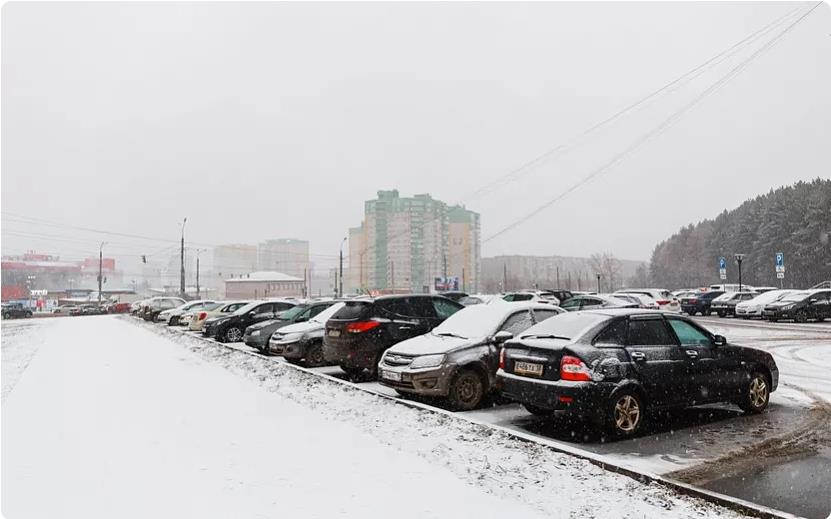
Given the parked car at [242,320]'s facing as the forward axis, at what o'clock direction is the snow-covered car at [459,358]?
The snow-covered car is roughly at 10 o'clock from the parked car.

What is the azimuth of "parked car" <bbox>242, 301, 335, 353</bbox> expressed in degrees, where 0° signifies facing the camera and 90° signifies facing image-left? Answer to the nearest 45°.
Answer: approximately 45°

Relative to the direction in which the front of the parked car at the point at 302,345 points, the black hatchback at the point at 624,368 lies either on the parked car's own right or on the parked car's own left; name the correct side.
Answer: on the parked car's own left

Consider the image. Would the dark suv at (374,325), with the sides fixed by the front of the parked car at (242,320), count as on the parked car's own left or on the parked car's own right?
on the parked car's own left

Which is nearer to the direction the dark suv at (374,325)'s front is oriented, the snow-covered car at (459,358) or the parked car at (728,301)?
the parked car

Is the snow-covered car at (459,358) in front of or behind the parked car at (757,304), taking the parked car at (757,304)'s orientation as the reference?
in front

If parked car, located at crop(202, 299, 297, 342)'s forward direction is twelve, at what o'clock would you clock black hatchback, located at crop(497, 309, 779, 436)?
The black hatchback is roughly at 10 o'clock from the parked car.

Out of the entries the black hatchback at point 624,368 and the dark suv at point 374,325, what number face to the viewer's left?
0

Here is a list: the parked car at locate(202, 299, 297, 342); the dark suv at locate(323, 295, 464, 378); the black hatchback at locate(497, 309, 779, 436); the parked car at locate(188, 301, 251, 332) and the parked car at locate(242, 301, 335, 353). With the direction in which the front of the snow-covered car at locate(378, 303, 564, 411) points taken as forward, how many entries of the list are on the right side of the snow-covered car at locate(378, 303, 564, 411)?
4

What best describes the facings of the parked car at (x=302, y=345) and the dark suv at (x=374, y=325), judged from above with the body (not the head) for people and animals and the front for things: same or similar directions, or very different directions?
very different directions

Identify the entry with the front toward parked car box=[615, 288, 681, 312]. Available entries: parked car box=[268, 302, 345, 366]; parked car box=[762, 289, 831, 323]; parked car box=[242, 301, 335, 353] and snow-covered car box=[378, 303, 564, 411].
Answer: parked car box=[762, 289, 831, 323]

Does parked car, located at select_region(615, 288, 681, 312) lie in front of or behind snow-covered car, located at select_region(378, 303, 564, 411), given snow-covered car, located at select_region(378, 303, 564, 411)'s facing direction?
behind

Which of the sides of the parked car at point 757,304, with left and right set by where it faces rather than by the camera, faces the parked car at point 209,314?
front
